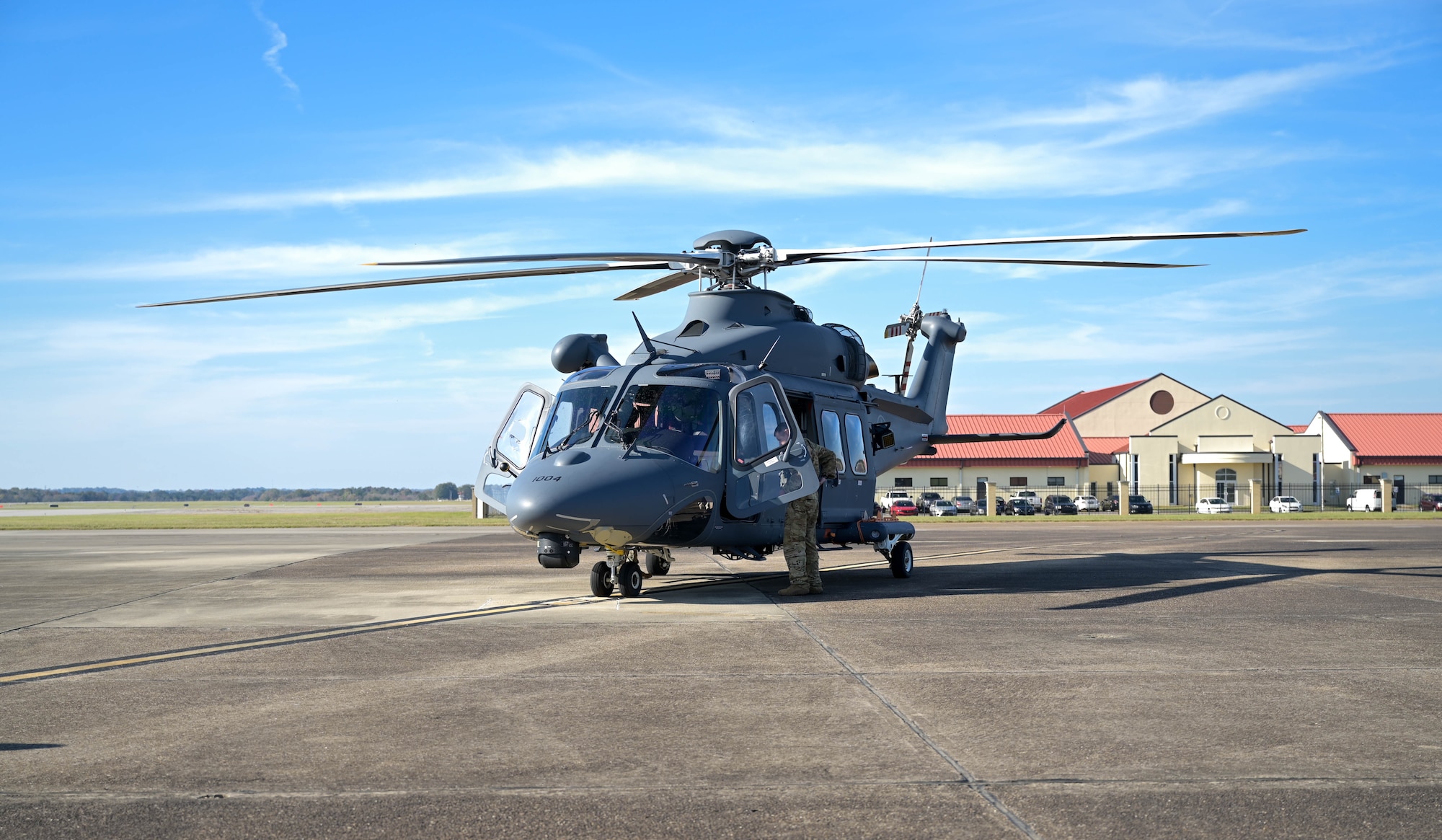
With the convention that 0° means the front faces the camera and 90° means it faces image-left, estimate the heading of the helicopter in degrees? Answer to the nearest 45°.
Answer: approximately 45°
